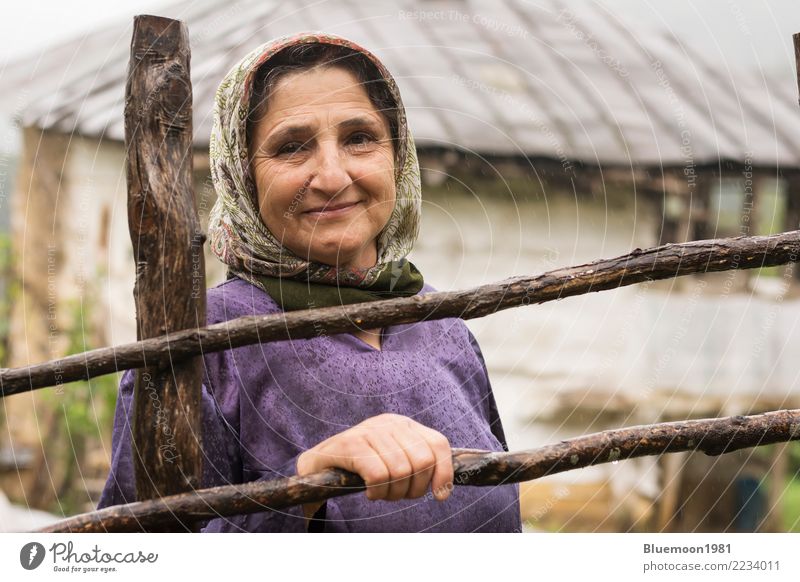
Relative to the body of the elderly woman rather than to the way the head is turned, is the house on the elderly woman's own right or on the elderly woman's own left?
on the elderly woman's own left

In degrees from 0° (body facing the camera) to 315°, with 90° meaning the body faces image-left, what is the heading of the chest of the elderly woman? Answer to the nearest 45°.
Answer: approximately 315°

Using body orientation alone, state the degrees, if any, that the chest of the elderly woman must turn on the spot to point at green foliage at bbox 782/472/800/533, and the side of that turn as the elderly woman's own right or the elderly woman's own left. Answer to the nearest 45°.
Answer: approximately 90° to the elderly woman's own left
